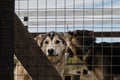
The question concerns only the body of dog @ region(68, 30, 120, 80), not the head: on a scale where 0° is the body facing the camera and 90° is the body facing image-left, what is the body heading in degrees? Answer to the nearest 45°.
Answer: approximately 90°

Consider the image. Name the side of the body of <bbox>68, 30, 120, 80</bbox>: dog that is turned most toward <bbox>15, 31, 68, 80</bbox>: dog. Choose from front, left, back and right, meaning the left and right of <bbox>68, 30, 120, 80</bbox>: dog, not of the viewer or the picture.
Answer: front
